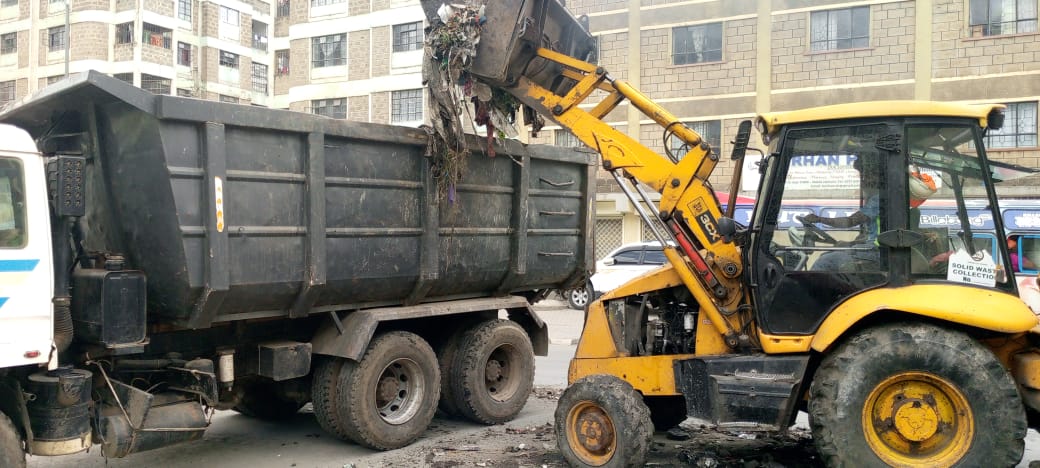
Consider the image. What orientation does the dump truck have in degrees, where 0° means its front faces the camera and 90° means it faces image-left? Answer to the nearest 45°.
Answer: approximately 45°

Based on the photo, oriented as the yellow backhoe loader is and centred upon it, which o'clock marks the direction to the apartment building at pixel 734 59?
The apartment building is roughly at 3 o'clock from the yellow backhoe loader.

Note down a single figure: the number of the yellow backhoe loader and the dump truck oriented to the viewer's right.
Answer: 0

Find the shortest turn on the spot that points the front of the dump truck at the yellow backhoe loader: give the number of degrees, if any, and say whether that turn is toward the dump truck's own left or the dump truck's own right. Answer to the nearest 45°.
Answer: approximately 135° to the dump truck's own left

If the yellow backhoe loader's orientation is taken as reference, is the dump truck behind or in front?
in front

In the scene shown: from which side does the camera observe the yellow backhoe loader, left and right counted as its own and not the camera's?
left

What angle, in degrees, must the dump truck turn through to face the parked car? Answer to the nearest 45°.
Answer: approximately 180°

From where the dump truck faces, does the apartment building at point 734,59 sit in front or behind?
behind
